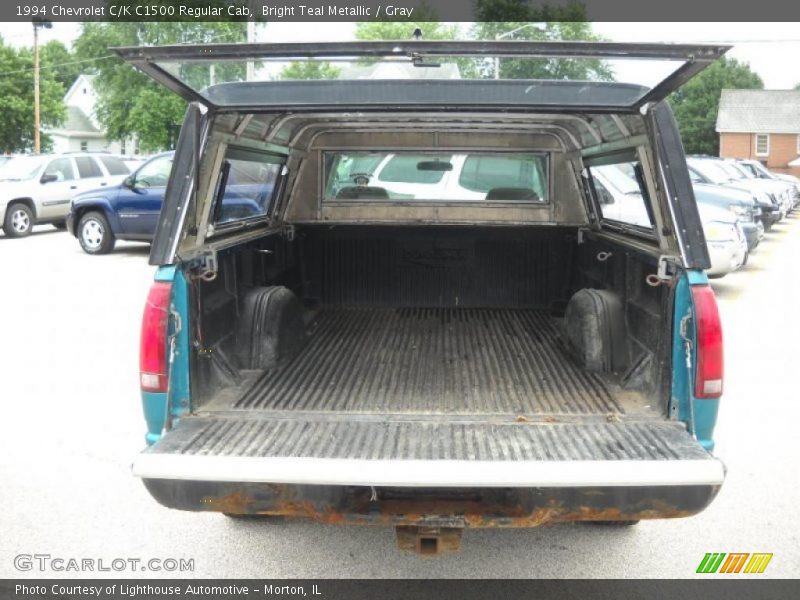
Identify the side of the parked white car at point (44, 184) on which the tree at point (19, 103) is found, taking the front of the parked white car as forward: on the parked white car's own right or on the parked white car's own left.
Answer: on the parked white car's own right

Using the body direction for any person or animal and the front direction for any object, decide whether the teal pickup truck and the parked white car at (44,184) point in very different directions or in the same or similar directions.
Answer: very different directions

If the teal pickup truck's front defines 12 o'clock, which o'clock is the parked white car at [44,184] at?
The parked white car is roughly at 11 o'clock from the teal pickup truck.

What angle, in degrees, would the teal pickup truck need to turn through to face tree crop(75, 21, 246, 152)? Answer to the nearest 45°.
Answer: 0° — it already faces it

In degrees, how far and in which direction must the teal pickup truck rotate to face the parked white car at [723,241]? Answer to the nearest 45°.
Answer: approximately 45° to its right

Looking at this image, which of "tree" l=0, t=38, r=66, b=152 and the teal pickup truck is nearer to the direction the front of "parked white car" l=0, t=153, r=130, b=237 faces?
the teal pickup truck

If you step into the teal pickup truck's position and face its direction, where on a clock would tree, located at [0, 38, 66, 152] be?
The tree is roughly at 11 o'clock from the teal pickup truck.

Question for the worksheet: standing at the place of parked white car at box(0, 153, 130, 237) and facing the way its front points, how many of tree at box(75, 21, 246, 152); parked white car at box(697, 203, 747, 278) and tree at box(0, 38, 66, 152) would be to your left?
1

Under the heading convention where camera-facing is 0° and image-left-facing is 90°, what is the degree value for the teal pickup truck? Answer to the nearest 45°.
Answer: approximately 180°

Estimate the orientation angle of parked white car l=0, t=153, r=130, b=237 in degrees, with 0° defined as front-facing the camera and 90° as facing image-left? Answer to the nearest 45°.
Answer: approximately 45°

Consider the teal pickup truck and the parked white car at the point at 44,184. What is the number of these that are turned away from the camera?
1

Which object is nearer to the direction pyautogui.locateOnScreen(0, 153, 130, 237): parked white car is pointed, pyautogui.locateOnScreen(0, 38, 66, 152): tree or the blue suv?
the blue suv

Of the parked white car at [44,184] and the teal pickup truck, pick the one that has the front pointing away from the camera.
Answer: the teal pickup truck

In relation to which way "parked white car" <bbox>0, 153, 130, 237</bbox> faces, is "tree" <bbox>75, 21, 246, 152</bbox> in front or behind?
behind
